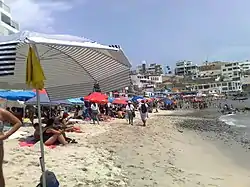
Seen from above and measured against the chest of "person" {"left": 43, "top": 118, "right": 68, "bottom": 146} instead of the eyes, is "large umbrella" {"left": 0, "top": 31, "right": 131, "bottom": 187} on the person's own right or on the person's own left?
on the person's own right
